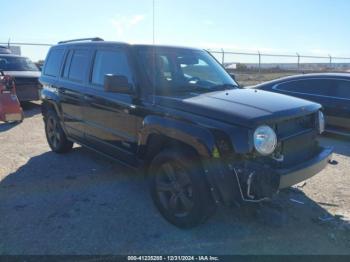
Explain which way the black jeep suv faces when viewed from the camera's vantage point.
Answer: facing the viewer and to the right of the viewer

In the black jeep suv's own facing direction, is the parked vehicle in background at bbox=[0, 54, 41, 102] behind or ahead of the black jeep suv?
behind

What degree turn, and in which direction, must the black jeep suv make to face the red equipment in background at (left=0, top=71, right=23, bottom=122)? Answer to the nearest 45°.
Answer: approximately 180°

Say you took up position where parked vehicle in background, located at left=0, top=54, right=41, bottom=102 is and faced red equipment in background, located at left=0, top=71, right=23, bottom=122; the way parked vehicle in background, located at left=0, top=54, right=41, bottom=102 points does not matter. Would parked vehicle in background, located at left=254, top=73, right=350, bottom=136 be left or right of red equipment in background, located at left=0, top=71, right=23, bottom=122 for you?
left

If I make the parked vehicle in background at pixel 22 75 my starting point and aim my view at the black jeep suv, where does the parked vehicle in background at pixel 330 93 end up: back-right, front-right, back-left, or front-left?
front-left

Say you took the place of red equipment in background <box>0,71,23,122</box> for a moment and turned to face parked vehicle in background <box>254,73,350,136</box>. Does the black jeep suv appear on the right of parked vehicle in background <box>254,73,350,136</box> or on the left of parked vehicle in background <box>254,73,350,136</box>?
right

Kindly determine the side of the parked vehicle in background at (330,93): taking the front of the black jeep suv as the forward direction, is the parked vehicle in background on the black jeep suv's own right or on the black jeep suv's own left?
on the black jeep suv's own left
